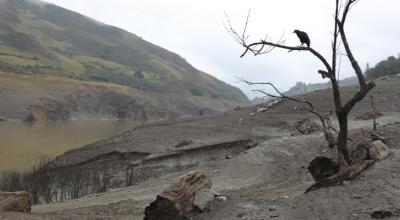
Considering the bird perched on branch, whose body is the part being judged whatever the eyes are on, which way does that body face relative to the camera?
to the viewer's left
